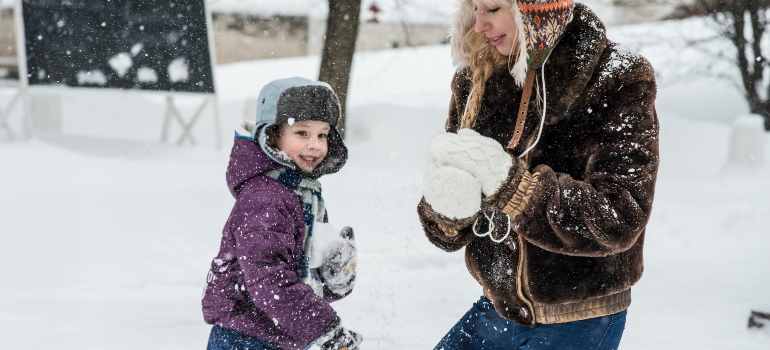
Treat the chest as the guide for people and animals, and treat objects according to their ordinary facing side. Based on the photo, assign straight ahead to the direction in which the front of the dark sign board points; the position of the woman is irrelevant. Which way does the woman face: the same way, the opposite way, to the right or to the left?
to the right

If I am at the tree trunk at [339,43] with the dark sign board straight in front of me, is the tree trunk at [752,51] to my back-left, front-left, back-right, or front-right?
back-right

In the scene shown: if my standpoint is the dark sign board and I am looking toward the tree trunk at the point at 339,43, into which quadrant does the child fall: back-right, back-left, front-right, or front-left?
front-right

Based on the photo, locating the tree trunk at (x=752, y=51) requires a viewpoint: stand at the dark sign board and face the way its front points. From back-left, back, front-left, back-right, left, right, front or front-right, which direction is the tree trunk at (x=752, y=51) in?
left

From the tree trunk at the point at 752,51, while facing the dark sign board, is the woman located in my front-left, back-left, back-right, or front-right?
front-left

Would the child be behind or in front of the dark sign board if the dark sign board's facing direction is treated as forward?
in front

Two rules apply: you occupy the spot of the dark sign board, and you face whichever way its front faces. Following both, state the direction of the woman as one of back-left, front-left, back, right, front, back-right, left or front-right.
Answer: front

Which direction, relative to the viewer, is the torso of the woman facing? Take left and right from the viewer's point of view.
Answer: facing the viewer and to the left of the viewer

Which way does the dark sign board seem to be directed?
toward the camera

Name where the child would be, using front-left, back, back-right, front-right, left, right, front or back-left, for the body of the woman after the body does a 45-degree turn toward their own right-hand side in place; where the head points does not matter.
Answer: front

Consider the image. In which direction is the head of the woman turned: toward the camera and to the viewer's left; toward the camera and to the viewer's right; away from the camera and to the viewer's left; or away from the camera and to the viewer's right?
toward the camera and to the viewer's left

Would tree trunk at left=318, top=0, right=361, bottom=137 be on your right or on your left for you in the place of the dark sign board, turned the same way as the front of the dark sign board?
on your left

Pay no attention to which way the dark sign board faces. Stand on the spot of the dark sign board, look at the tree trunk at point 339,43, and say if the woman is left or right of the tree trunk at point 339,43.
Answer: right

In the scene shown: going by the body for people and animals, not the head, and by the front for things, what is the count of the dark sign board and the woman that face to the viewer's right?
0

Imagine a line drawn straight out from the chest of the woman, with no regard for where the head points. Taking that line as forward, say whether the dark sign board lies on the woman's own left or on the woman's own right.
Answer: on the woman's own right

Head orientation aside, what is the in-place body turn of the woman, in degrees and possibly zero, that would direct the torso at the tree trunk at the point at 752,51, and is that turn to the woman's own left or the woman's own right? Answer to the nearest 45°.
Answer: approximately 135° to the woman's own right
